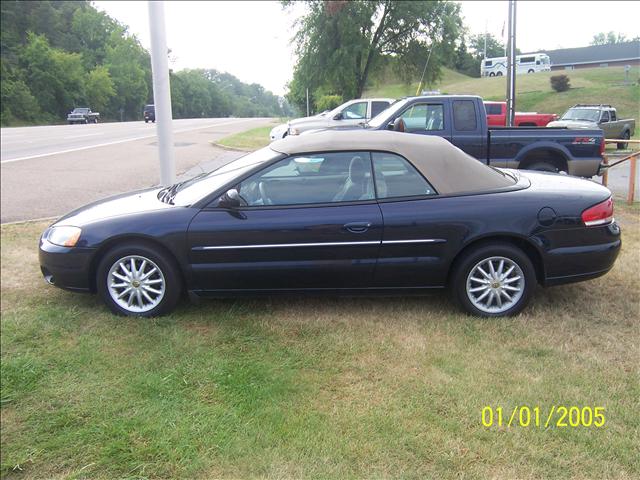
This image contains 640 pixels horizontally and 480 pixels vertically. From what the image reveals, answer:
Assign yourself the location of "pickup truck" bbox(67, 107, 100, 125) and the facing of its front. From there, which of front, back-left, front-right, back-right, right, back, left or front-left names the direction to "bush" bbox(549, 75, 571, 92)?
back-left

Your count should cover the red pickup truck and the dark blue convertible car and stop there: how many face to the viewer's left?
2

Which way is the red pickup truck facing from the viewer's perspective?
to the viewer's left

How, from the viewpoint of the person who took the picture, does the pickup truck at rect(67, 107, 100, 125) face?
facing the viewer and to the left of the viewer

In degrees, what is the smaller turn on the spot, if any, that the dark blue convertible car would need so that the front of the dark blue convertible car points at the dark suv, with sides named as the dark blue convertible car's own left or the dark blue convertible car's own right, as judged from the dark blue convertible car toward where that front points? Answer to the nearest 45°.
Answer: approximately 45° to the dark blue convertible car's own right

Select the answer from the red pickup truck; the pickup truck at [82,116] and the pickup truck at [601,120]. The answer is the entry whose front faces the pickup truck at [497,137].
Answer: the pickup truck at [601,120]

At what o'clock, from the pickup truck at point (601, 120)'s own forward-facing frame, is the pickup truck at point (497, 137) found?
the pickup truck at point (497, 137) is roughly at 12 o'clock from the pickup truck at point (601, 120).

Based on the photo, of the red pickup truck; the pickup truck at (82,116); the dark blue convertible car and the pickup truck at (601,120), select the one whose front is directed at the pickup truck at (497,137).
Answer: the pickup truck at (601,120)

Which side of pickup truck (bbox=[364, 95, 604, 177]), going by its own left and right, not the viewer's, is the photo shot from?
left

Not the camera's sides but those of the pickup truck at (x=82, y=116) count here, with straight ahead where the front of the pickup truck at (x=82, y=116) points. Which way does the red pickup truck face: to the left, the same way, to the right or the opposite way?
to the right

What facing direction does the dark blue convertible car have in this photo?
to the viewer's left

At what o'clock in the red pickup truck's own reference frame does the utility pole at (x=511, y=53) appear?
The utility pole is roughly at 9 o'clock from the red pickup truck.

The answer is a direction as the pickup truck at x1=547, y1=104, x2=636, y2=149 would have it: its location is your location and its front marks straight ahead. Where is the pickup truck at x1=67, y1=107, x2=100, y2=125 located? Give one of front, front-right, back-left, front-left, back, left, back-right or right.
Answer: front

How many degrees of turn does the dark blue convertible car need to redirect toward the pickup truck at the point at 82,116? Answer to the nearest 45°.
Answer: approximately 45° to its right
